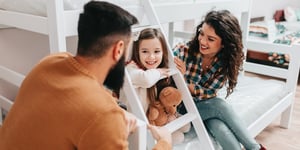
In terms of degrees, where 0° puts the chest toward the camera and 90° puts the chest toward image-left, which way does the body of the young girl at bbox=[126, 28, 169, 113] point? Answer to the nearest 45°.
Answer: approximately 0°

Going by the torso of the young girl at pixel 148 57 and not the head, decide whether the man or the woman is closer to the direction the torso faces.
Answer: the man

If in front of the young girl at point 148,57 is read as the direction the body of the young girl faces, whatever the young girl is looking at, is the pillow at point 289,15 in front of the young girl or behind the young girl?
behind

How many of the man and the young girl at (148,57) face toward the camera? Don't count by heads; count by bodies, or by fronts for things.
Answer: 1

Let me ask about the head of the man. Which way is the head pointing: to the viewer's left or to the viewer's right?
to the viewer's right

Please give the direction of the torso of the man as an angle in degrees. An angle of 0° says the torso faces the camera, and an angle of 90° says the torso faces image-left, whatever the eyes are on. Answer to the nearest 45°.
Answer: approximately 225°

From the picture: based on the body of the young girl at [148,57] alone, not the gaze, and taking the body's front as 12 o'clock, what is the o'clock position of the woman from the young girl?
The woman is roughly at 8 o'clock from the young girl.

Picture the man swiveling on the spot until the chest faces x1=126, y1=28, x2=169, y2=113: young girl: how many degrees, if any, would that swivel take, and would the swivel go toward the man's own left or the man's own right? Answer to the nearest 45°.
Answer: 0° — they already face them

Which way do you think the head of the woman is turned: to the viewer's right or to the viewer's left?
to the viewer's left

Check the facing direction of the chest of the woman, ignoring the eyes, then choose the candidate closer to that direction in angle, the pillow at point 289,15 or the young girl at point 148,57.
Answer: the young girl
